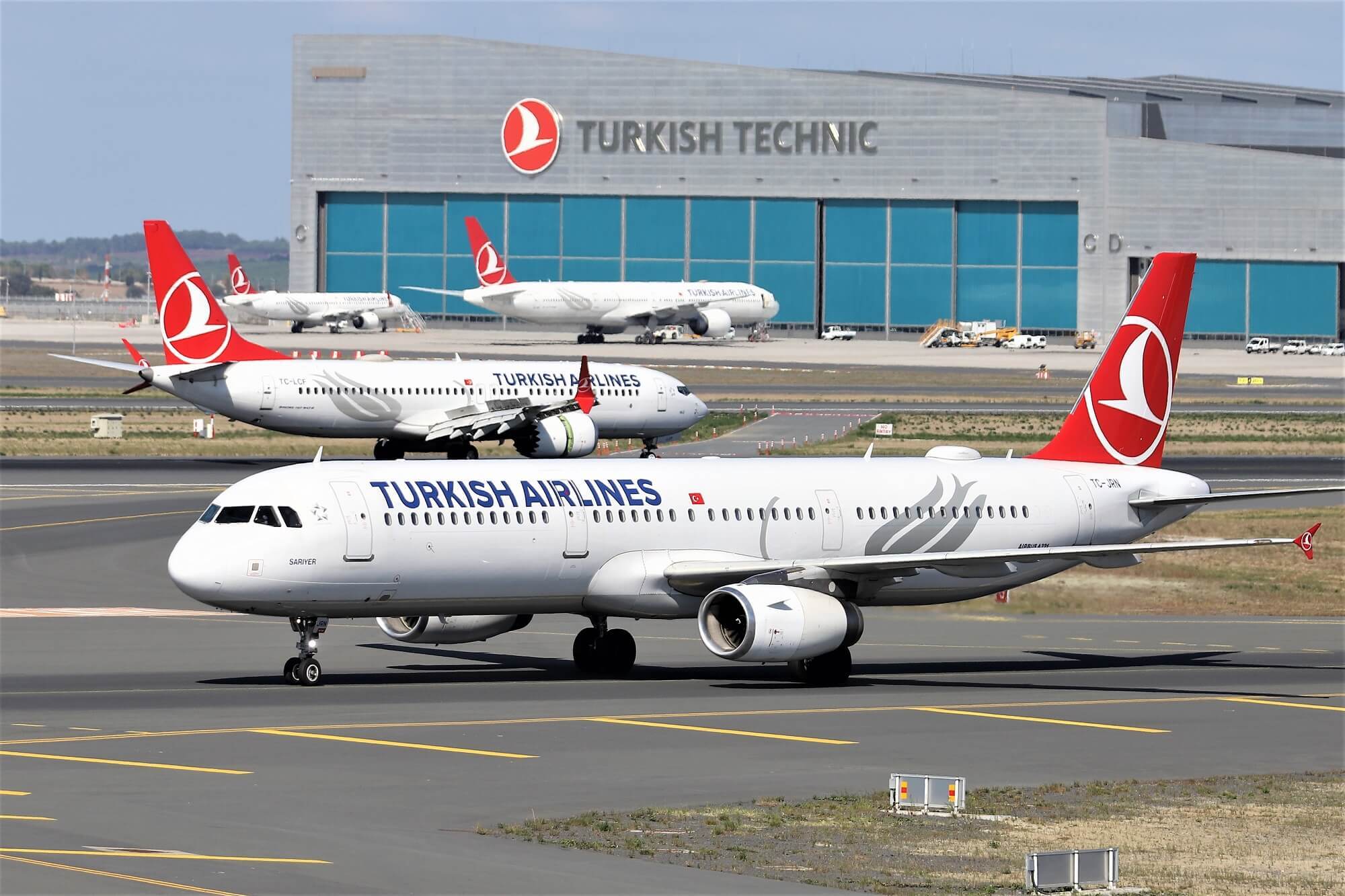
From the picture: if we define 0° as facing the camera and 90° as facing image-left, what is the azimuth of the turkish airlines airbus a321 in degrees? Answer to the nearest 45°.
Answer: approximately 45°
